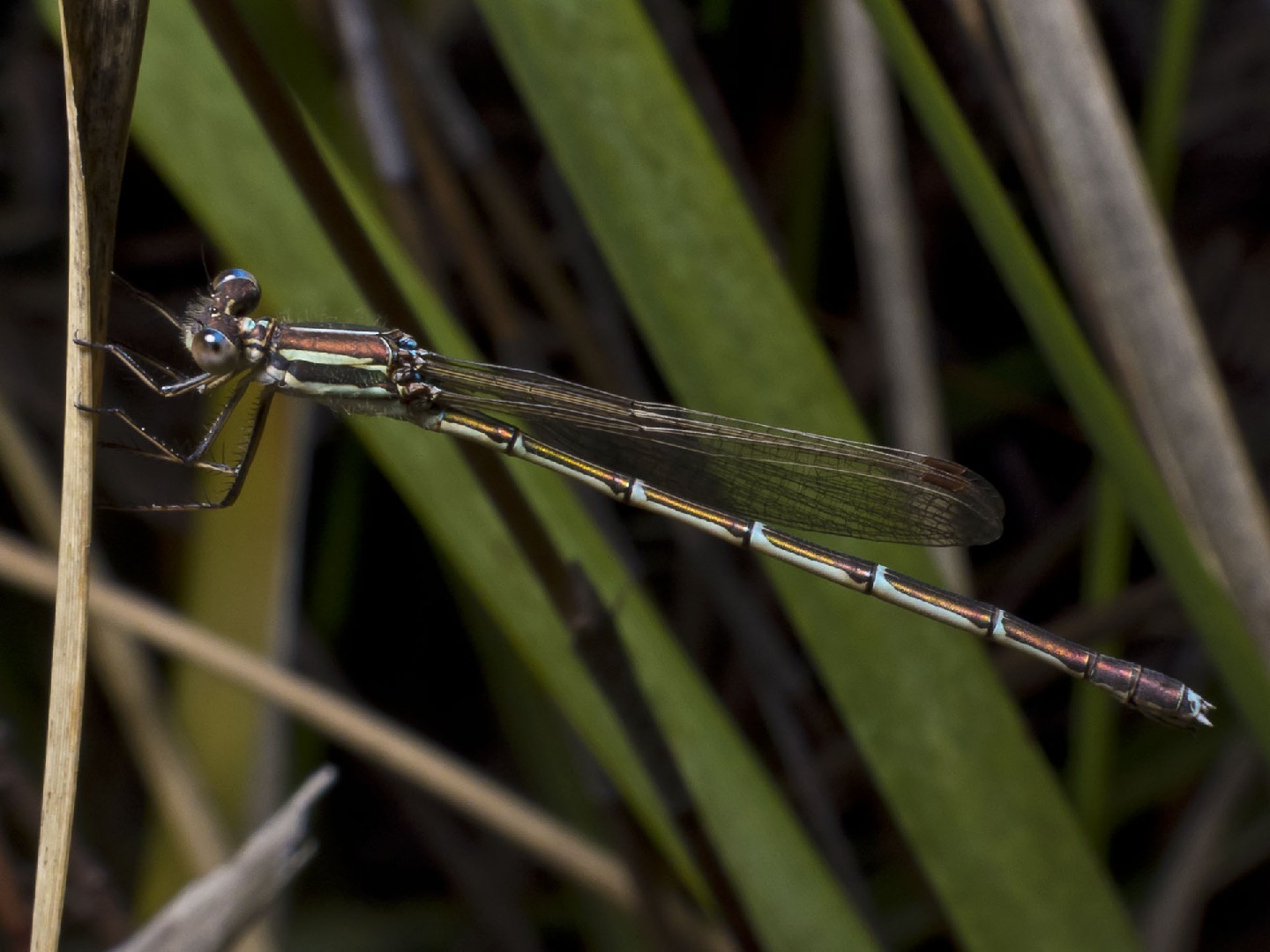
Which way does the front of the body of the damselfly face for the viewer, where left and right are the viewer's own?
facing to the left of the viewer
